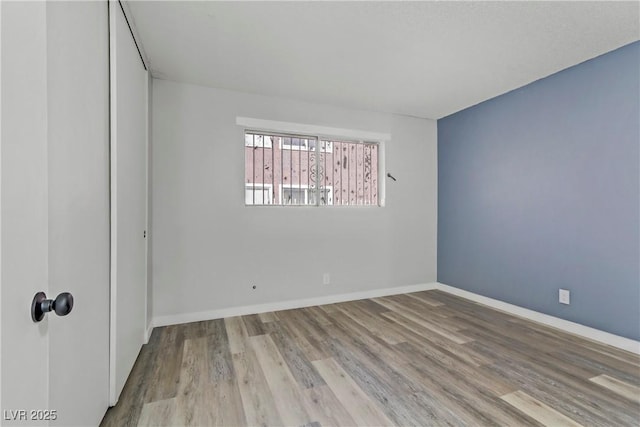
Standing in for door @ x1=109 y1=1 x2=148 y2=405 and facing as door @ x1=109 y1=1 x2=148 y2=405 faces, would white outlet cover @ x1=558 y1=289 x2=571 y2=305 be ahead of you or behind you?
ahead

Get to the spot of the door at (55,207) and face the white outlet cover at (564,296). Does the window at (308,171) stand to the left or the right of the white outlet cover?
left

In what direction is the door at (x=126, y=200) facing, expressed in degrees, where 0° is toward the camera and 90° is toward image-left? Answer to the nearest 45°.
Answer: approximately 270°

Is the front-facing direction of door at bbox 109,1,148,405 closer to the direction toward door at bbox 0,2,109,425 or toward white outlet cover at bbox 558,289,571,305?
the white outlet cover

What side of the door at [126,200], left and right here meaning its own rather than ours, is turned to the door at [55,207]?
right

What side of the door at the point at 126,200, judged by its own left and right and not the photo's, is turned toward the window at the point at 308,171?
front

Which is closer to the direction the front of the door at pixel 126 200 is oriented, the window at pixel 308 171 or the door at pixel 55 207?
the window
